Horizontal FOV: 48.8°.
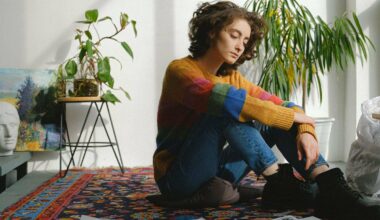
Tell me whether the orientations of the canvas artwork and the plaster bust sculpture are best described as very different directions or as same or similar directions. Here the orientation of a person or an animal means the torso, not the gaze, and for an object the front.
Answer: same or similar directions

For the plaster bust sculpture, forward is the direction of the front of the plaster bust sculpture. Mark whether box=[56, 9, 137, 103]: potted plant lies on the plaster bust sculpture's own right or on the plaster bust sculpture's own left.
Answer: on the plaster bust sculpture's own left

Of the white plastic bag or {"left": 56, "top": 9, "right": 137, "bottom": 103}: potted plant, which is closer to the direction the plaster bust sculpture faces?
the white plastic bag

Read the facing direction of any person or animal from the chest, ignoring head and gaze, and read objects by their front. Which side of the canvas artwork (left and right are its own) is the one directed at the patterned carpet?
front

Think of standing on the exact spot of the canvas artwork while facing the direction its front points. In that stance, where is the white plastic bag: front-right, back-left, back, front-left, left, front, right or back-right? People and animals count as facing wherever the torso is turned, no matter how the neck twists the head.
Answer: front-left

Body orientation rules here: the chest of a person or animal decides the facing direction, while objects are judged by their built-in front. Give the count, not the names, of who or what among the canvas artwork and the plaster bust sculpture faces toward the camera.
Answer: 2

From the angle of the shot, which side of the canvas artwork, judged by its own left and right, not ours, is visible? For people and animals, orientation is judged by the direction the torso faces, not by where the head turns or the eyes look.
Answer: front

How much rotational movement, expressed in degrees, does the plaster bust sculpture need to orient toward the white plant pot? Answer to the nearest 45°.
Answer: approximately 90° to its left

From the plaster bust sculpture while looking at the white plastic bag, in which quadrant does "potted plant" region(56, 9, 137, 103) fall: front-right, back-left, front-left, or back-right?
front-left

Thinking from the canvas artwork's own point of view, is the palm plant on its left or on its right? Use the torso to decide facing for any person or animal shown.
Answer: on its left
